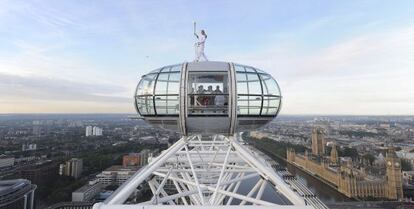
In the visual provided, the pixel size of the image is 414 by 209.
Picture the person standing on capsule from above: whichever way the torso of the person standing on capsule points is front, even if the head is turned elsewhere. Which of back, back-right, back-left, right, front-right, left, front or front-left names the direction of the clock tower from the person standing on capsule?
back

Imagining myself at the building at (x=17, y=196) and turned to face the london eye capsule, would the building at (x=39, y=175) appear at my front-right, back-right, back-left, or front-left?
back-left

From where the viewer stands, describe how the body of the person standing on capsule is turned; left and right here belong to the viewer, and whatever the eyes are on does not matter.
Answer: facing the viewer and to the left of the viewer

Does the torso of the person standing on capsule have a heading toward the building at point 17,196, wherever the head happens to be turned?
no

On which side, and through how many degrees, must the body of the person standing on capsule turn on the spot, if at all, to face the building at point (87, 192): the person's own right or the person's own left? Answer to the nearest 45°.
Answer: approximately 90° to the person's own right

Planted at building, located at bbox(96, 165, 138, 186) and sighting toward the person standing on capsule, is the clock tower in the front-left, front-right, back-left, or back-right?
front-left

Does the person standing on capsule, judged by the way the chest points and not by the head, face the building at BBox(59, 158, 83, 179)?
no

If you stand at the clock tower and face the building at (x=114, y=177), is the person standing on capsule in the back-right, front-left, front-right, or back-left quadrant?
front-left
